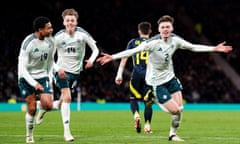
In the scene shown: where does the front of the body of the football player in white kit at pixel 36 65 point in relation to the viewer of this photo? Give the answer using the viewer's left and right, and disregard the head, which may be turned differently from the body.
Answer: facing the viewer and to the right of the viewer

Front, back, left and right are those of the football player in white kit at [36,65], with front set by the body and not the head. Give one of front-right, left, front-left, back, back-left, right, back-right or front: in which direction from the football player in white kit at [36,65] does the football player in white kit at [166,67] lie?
front-left

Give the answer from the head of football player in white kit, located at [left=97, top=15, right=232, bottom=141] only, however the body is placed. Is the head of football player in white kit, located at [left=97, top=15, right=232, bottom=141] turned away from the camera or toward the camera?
toward the camera

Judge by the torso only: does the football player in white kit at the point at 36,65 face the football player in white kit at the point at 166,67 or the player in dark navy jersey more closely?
the football player in white kit

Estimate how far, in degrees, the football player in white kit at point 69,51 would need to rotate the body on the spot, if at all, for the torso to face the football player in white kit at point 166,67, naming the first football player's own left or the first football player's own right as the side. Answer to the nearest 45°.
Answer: approximately 45° to the first football player's own left

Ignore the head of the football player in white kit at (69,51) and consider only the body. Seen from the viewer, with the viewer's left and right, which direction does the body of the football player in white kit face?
facing the viewer

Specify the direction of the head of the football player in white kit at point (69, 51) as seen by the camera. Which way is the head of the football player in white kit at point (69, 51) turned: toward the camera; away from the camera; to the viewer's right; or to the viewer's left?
toward the camera

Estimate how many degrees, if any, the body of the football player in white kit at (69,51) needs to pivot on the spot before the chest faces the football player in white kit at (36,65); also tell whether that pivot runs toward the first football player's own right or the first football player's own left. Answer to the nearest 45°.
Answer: approximately 45° to the first football player's own right

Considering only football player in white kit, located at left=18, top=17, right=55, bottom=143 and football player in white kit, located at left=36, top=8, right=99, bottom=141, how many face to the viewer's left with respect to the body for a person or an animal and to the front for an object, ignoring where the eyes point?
0

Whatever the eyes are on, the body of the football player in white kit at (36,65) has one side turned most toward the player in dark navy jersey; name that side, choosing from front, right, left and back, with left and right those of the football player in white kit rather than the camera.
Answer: left

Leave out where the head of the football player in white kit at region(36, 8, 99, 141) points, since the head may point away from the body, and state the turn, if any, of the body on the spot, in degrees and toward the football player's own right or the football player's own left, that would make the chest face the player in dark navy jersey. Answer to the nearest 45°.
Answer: approximately 135° to the football player's own left
